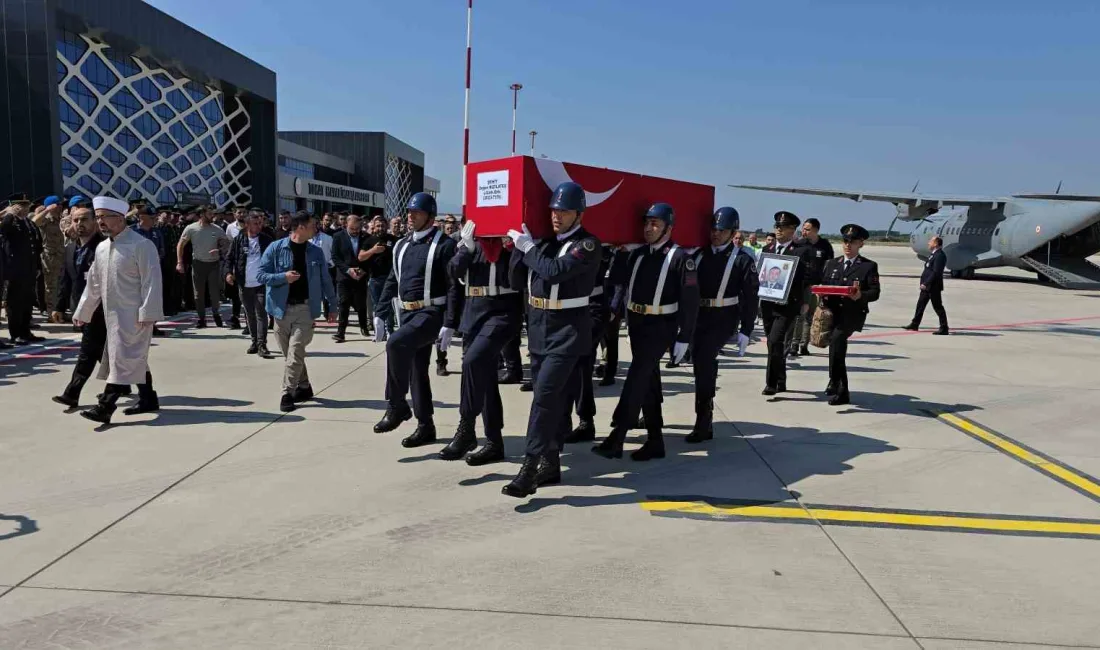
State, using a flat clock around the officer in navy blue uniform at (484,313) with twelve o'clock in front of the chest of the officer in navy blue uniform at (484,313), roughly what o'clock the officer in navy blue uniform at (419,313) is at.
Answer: the officer in navy blue uniform at (419,313) is roughly at 3 o'clock from the officer in navy blue uniform at (484,313).

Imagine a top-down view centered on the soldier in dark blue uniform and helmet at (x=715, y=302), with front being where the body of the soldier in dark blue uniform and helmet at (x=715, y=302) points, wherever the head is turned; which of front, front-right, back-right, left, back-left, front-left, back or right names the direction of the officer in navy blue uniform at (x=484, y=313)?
front

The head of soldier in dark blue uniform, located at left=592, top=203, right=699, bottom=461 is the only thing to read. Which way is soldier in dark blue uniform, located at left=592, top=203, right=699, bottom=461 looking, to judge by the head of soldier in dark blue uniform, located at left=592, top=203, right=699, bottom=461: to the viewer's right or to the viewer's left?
to the viewer's left

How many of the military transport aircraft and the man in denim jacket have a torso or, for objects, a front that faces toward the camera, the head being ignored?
1

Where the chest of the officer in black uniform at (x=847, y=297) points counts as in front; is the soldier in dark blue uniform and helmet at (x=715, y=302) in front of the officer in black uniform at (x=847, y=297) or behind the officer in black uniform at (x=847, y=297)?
in front

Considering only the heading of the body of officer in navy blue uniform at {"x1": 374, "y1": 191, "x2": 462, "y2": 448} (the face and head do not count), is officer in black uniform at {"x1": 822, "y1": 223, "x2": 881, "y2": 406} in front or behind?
behind

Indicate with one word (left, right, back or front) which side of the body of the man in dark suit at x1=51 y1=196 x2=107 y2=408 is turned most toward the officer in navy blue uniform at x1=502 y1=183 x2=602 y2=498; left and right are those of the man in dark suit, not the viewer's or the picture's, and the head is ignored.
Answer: left

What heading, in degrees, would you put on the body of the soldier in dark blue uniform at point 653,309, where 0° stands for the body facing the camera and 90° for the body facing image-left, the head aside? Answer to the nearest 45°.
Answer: approximately 45°

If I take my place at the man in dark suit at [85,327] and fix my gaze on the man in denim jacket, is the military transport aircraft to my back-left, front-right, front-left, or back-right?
front-left

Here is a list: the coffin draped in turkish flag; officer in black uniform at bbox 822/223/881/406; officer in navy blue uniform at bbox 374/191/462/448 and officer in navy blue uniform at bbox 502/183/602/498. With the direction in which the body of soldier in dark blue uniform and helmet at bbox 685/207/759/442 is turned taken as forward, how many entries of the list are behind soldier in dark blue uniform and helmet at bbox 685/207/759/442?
1

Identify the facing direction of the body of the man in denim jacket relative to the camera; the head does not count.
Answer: toward the camera

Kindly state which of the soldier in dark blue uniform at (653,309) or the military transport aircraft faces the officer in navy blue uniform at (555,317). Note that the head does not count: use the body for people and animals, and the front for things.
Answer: the soldier in dark blue uniform at (653,309)

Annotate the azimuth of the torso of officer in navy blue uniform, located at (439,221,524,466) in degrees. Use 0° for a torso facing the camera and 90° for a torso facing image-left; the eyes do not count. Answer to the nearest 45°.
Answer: approximately 45°

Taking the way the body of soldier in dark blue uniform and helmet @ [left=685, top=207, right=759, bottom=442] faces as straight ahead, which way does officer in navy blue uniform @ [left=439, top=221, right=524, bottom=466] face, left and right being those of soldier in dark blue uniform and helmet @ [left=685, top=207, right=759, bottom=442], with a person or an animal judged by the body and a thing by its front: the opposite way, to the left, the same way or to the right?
the same way

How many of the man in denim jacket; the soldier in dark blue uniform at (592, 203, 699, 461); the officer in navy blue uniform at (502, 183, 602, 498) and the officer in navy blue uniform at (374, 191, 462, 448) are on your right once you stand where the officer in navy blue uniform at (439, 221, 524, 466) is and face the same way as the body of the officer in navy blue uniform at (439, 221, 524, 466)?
2

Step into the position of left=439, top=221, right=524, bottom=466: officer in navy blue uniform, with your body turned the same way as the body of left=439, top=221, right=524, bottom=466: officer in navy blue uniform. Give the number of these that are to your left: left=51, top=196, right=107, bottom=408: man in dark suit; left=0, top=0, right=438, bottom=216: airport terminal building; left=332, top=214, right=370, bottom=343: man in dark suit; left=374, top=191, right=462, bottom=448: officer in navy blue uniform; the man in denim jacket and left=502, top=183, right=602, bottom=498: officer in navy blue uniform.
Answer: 1

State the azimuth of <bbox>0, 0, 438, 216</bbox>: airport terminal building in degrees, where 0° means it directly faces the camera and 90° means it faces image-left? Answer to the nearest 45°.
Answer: approximately 315°

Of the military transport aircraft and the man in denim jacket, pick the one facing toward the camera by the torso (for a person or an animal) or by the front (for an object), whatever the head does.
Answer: the man in denim jacket

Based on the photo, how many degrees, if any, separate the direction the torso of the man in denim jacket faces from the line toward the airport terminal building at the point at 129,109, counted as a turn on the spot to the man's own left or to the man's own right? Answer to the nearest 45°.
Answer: approximately 180°
